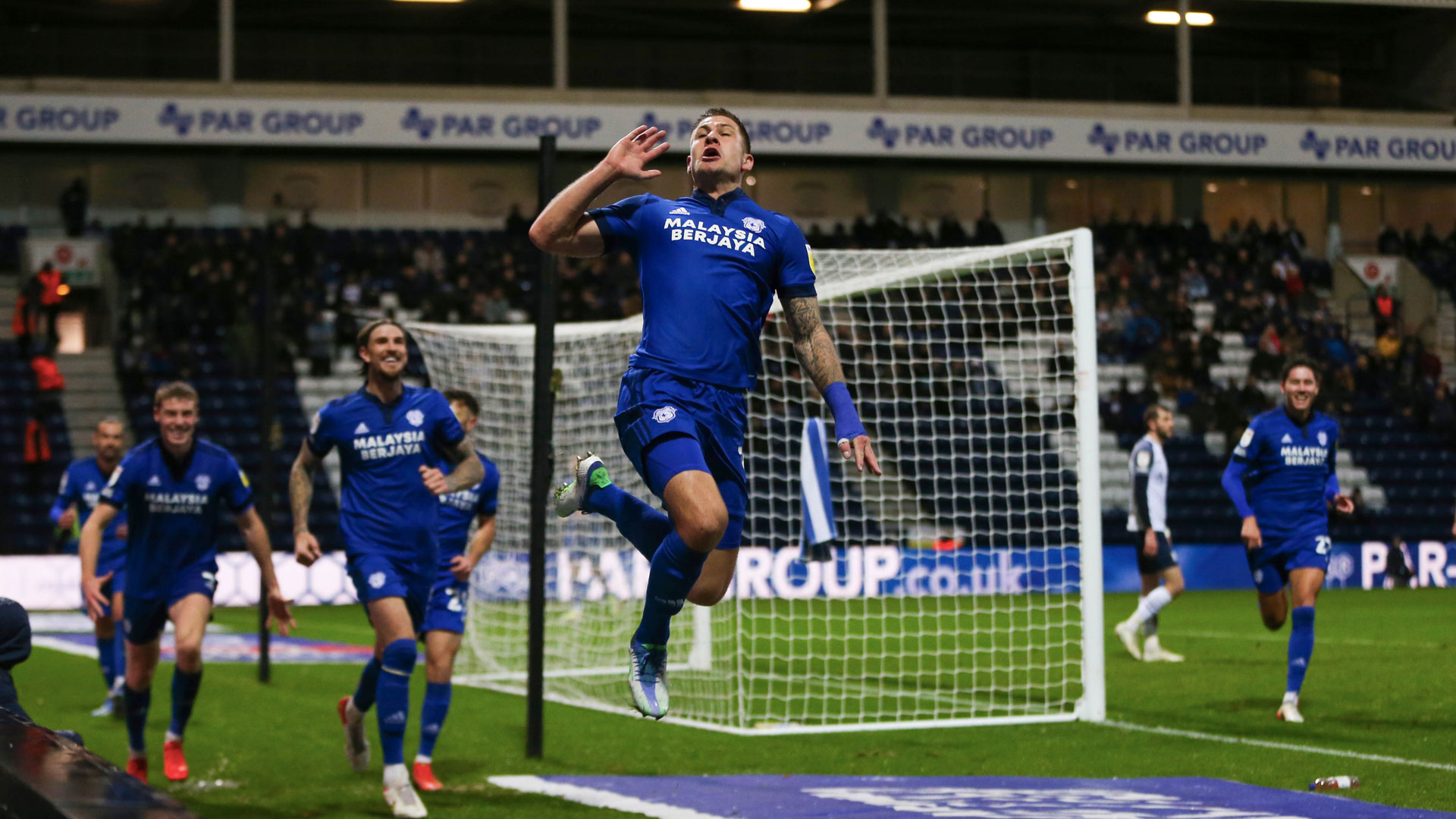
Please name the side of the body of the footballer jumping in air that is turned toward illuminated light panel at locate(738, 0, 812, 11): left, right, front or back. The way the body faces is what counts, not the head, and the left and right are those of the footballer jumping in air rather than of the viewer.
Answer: back

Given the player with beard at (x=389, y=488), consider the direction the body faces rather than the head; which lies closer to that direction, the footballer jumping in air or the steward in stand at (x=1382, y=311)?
the footballer jumping in air

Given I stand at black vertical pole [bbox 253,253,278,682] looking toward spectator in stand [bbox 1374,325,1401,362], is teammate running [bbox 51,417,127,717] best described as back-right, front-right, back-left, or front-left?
back-right

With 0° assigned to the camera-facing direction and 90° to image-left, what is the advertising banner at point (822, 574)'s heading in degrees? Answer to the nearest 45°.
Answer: approximately 0°

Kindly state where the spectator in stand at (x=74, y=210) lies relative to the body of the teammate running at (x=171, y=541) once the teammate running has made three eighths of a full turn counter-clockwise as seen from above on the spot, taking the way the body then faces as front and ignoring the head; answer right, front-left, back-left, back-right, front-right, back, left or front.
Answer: front-left

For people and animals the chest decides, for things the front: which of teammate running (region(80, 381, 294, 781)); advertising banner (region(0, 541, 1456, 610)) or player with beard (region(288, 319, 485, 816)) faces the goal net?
the advertising banner
